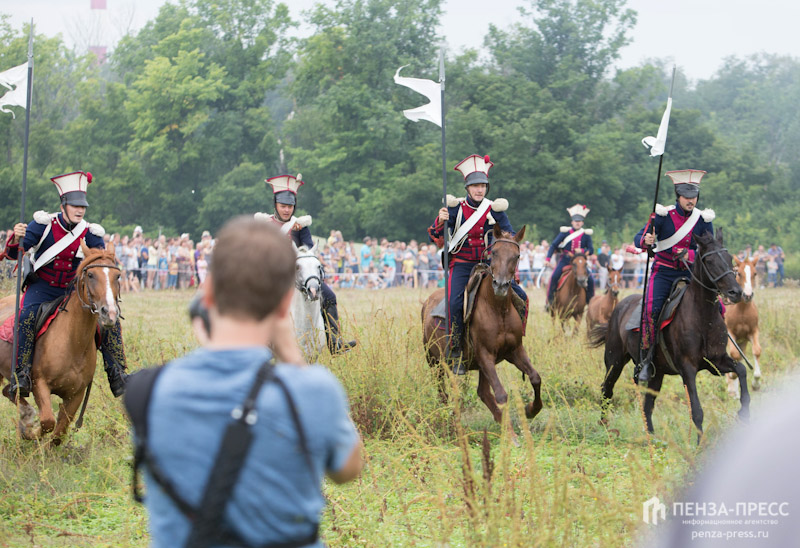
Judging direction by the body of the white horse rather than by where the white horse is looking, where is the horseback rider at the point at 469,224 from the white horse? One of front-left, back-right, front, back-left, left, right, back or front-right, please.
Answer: left

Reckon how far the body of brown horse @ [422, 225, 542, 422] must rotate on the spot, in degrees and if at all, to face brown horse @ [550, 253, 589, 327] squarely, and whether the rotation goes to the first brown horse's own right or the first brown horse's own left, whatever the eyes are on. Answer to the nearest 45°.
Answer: approximately 135° to the first brown horse's own left

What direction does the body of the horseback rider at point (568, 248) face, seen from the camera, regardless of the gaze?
toward the camera

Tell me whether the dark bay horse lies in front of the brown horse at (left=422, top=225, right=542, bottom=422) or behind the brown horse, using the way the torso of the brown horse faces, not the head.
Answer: in front

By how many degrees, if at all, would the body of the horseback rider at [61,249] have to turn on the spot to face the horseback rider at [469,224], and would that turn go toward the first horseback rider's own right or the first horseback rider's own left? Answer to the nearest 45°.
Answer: approximately 45° to the first horseback rider's own left

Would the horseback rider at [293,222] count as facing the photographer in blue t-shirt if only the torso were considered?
yes

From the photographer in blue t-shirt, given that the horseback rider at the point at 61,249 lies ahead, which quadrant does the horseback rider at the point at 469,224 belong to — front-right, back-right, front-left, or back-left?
front-right

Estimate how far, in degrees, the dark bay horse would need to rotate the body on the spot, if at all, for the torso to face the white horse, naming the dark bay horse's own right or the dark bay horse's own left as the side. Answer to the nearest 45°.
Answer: approximately 135° to the dark bay horse's own right

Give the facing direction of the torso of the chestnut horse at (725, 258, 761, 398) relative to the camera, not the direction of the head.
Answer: toward the camera

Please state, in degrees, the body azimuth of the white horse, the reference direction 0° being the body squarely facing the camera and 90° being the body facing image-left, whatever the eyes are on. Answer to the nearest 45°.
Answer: approximately 0°

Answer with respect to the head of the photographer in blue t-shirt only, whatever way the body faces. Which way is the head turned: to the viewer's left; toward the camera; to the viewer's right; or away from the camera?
away from the camera

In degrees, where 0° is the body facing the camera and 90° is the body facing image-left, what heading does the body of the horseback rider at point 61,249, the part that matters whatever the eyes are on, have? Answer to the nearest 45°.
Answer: approximately 315°

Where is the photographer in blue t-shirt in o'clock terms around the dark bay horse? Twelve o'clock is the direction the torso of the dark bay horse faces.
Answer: The photographer in blue t-shirt is roughly at 2 o'clock from the dark bay horse.

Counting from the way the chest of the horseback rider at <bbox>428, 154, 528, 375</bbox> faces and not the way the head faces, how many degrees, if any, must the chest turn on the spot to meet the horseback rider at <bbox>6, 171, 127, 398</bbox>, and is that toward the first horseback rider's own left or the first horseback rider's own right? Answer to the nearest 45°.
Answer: approximately 90° to the first horseback rider's own right

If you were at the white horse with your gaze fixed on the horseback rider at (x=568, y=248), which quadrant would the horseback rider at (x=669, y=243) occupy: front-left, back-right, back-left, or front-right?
front-right

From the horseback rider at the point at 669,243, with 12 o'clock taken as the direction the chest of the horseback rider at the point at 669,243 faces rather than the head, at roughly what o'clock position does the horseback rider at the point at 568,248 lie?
the horseback rider at the point at 568,248 is roughly at 7 o'clock from the horseback rider at the point at 669,243.

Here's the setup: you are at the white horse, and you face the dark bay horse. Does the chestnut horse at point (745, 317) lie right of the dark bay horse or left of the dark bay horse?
left

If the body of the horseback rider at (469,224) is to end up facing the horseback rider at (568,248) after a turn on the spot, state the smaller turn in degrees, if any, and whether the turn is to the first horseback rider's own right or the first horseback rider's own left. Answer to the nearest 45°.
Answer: approximately 135° to the first horseback rider's own left

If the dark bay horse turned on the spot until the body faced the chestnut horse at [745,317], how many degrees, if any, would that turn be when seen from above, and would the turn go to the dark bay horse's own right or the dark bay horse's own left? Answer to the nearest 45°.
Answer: approximately 135° to the dark bay horse's own left
